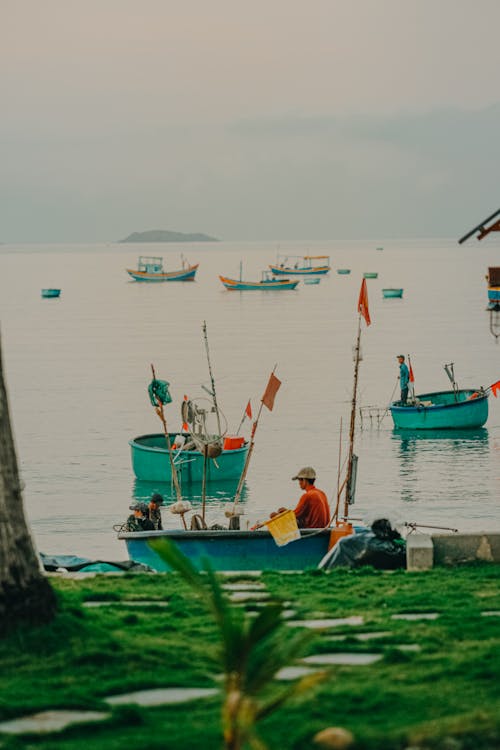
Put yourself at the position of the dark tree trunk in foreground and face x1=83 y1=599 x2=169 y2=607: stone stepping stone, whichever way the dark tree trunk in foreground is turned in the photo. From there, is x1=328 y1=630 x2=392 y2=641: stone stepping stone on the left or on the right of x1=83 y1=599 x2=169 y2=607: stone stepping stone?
right

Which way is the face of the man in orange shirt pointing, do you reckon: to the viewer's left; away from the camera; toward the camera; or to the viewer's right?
to the viewer's left

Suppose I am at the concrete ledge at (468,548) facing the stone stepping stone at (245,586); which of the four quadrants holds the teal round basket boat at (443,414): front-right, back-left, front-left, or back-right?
back-right

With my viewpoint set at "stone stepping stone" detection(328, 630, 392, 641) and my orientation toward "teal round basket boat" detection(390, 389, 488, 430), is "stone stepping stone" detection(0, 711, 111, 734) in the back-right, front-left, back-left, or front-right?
back-left

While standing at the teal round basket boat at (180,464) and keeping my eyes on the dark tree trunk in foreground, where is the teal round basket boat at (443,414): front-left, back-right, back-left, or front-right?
back-left
